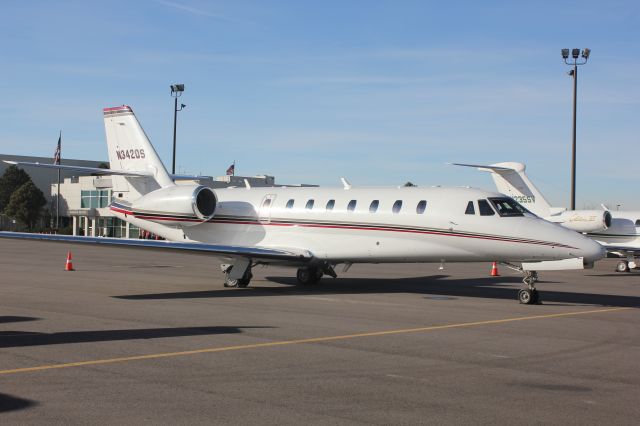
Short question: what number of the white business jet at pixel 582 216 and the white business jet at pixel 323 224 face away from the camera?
0

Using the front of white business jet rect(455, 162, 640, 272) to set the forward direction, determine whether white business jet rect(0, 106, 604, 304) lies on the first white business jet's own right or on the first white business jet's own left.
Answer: on the first white business jet's own right

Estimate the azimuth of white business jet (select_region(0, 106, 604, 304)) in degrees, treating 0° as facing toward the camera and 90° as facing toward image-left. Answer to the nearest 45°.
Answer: approximately 315°

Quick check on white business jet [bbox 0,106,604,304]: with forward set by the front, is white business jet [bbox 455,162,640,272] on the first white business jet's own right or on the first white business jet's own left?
on the first white business jet's own left

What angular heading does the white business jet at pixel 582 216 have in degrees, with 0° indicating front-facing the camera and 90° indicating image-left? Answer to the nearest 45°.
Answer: approximately 315°
